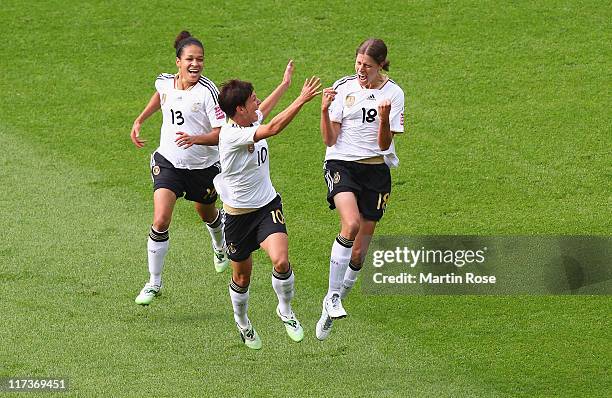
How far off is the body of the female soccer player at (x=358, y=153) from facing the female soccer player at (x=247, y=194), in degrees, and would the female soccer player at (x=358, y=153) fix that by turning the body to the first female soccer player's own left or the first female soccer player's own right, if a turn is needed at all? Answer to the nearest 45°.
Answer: approximately 45° to the first female soccer player's own right

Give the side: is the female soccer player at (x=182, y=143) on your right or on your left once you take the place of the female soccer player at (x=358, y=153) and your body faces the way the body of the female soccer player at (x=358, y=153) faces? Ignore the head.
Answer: on your right

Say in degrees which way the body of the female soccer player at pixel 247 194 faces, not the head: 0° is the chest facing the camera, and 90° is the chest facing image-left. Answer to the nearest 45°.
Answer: approximately 315°

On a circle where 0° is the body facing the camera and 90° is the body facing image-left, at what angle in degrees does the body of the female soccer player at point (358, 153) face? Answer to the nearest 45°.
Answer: approximately 0°
